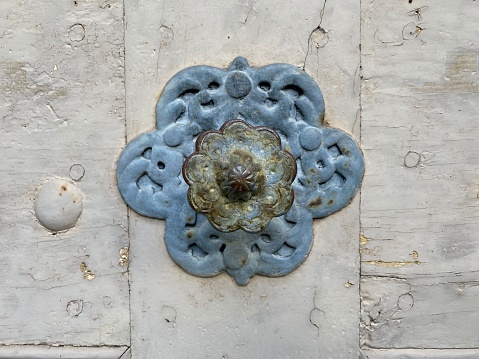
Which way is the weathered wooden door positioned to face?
toward the camera
